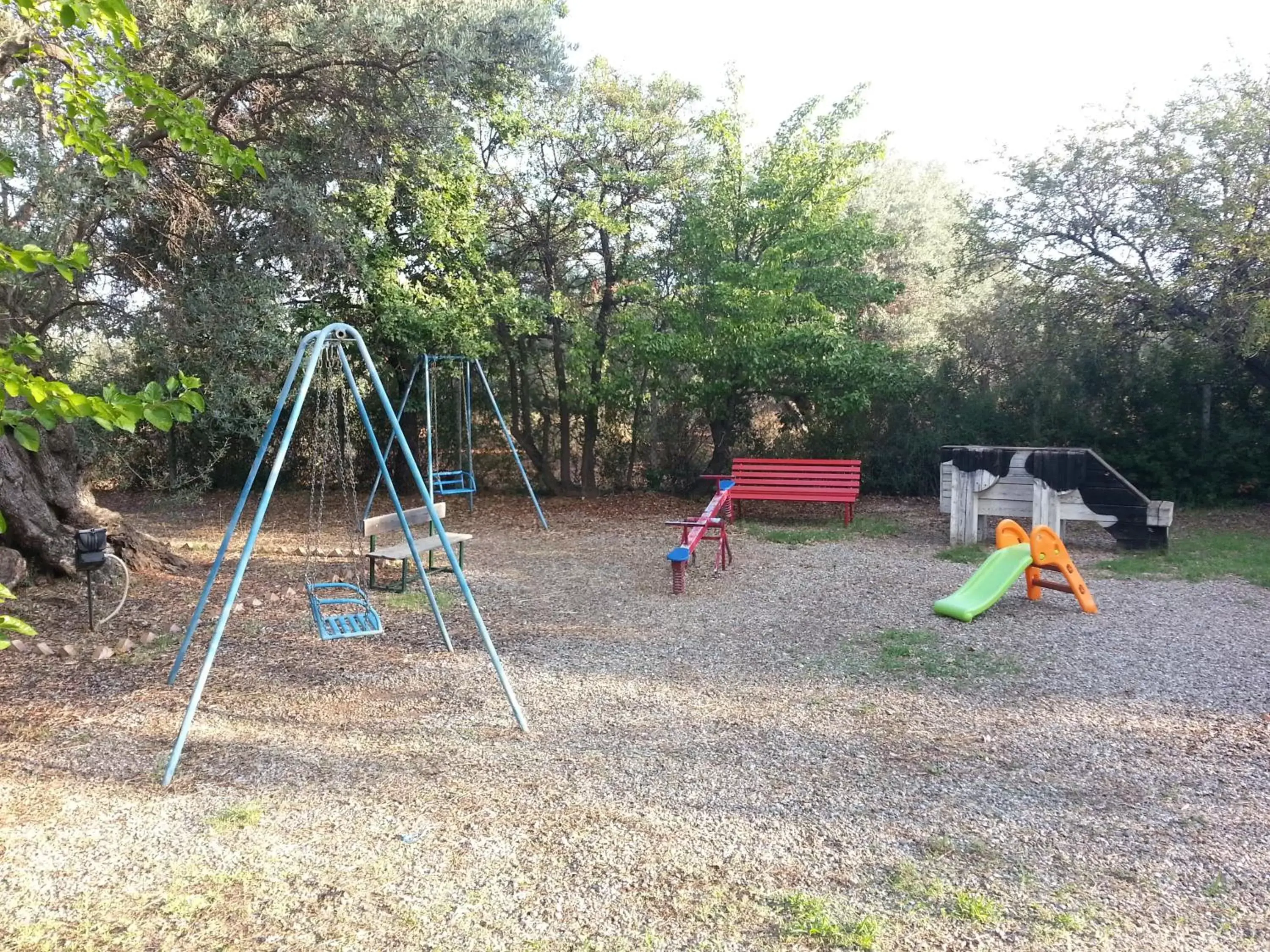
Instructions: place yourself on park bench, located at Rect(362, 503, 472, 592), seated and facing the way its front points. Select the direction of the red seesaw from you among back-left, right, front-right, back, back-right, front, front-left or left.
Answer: front-left

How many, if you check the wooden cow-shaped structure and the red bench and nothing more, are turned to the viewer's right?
1

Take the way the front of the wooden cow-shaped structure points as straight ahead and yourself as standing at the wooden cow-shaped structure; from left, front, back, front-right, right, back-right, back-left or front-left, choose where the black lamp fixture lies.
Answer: back-right

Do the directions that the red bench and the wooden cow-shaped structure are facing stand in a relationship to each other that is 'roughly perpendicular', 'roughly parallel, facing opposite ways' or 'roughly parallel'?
roughly perpendicular

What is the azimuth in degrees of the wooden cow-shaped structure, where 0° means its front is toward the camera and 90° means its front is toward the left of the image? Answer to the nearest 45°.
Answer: approximately 270°

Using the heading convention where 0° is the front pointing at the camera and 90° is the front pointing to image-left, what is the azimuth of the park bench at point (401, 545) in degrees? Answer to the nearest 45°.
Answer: approximately 315°

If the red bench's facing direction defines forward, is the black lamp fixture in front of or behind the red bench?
in front
